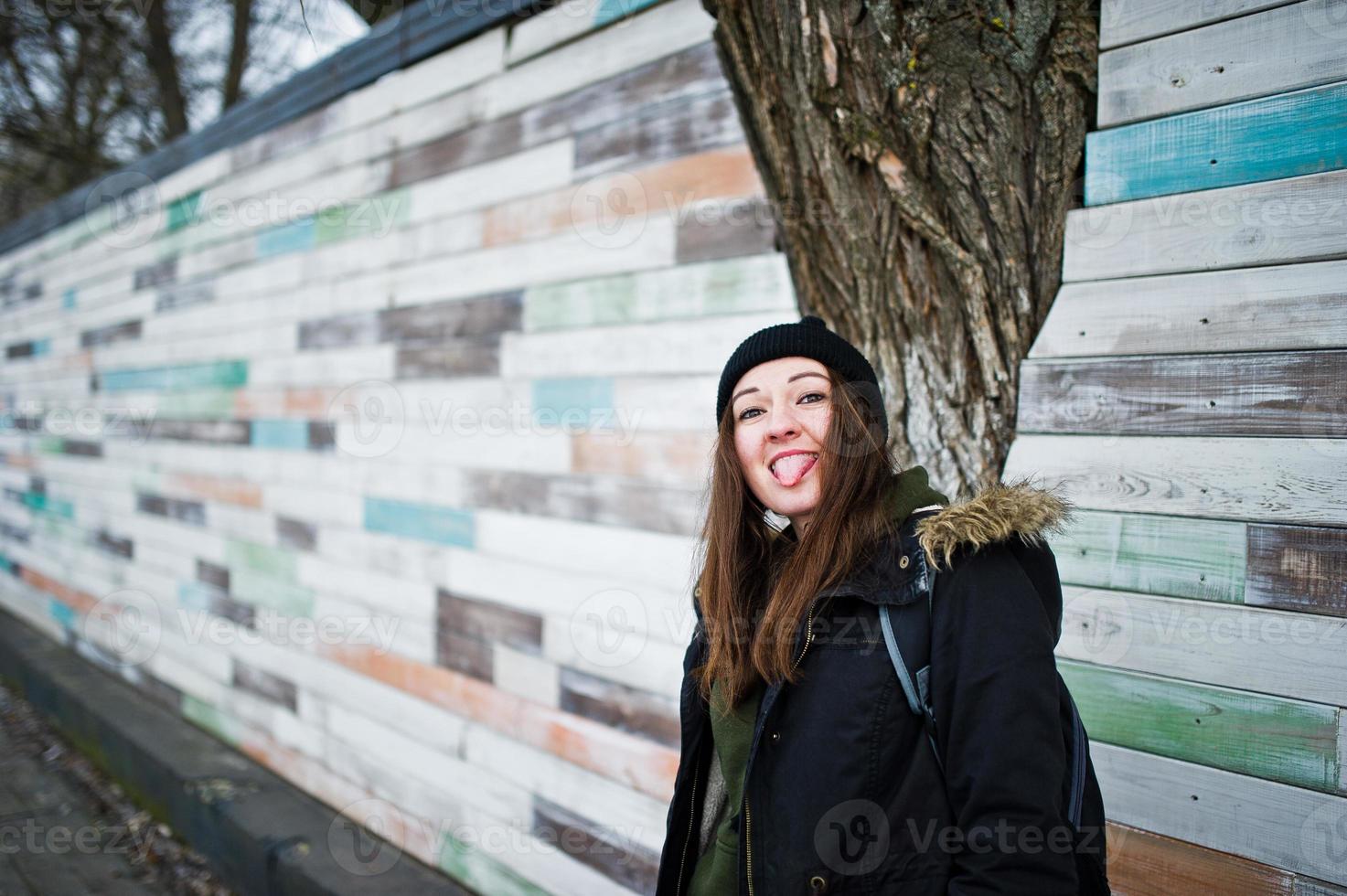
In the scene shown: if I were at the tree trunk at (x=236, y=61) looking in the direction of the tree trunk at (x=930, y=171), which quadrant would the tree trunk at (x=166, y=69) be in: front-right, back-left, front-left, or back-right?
back-right

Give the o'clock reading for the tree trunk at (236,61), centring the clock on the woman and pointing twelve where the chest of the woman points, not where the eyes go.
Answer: The tree trunk is roughly at 3 o'clock from the woman.

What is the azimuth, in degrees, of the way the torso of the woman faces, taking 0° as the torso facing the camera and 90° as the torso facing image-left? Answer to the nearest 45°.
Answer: approximately 45°

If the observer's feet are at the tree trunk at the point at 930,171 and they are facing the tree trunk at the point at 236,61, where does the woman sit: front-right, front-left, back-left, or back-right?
back-left
